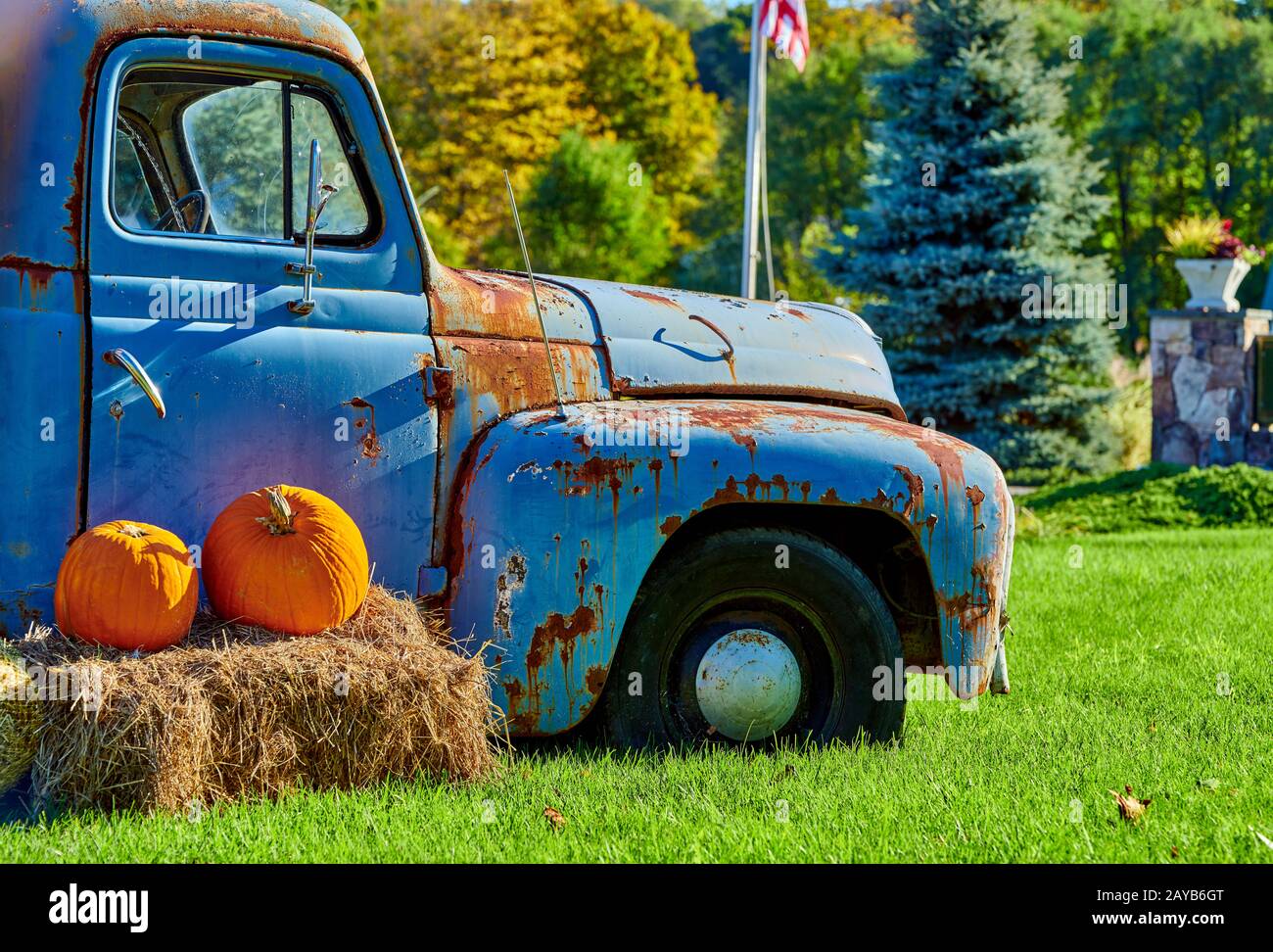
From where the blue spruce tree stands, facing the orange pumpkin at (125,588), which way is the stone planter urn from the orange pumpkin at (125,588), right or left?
left

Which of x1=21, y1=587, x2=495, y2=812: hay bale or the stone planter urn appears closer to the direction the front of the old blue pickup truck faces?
the stone planter urn

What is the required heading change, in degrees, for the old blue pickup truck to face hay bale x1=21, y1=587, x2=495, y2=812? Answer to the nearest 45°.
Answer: approximately 135° to its right

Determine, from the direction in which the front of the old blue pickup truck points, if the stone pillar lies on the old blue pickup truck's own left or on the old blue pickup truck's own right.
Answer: on the old blue pickup truck's own left

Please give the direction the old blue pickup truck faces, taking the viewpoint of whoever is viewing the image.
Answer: facing to the right of the viewer

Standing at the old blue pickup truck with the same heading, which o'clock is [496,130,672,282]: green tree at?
The green tree is roughly at 9 o'clock from the old blue pickup truck.

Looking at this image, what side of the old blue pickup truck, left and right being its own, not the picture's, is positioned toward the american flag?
left

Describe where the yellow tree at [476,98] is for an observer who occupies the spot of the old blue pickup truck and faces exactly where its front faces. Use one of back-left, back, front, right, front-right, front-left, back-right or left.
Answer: left

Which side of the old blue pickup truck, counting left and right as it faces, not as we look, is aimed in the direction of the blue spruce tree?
left
